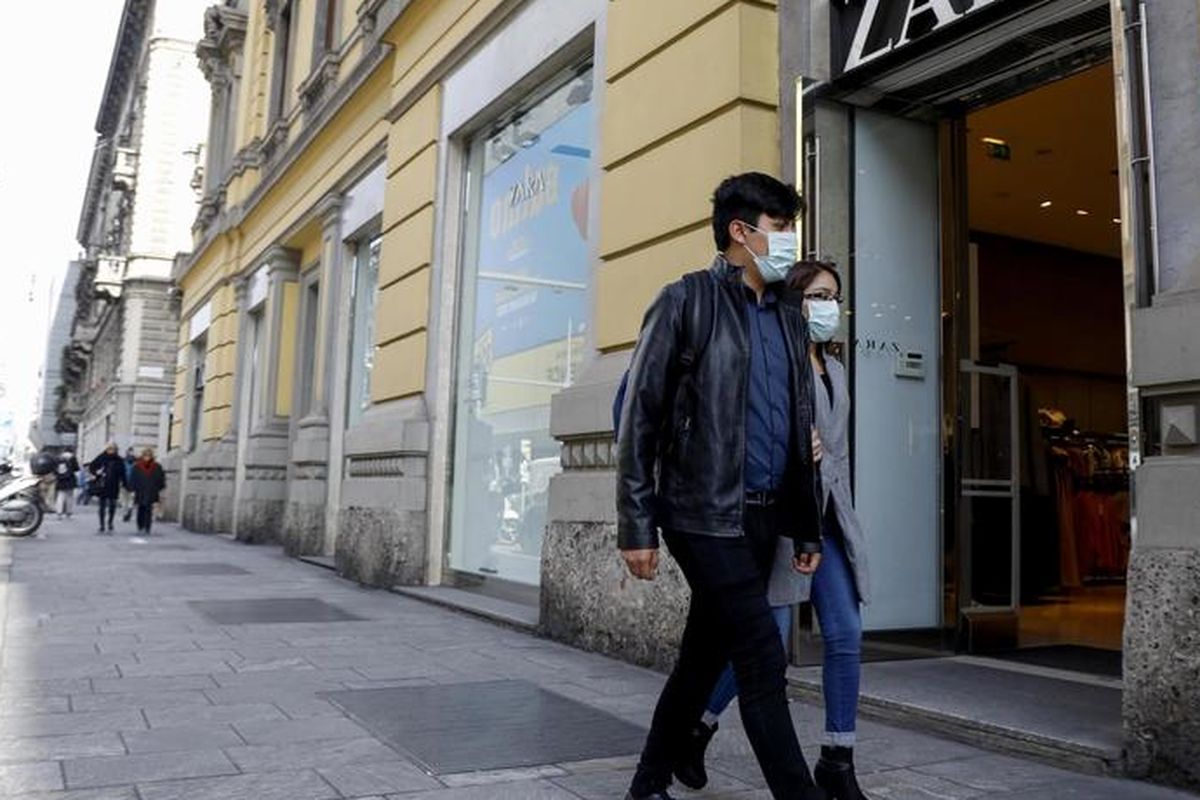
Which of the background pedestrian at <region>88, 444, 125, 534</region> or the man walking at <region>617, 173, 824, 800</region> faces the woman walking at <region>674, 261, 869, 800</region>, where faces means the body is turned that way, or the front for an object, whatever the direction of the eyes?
the background pedestrian

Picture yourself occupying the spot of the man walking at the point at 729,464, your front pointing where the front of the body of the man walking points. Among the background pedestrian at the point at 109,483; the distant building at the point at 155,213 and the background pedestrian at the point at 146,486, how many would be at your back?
3

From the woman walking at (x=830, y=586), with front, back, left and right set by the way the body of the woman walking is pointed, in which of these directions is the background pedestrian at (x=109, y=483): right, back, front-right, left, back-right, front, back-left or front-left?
back

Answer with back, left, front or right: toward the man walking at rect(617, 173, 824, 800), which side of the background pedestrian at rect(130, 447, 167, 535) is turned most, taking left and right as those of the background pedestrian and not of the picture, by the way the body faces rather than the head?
front

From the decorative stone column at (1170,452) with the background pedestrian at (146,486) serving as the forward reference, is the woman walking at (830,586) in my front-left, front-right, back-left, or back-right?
front-left

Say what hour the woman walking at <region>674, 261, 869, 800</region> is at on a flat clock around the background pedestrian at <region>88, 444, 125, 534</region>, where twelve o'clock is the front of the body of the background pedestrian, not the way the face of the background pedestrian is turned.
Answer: The woman walking is roughly at 12 o'clock from the background pedestrian.

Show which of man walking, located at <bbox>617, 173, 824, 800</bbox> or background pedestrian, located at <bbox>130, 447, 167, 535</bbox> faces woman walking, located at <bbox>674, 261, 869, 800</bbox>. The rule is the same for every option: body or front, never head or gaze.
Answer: the background pedestrian

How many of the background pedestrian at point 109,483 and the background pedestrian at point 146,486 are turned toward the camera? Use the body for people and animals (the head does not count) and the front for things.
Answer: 2

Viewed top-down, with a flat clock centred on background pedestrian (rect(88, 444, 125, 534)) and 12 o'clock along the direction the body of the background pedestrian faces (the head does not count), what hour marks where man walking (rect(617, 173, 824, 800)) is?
The man walking is roughly at 12 o'clock from the background pedestrian.

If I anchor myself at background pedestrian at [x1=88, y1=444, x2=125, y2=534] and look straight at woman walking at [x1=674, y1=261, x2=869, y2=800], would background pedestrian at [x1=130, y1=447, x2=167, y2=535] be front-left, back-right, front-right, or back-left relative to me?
front-left

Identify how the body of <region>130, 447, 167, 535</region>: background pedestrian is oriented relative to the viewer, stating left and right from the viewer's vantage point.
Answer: facing the viewer

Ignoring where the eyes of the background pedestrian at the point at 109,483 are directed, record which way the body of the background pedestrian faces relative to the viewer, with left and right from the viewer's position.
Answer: facing the viewer

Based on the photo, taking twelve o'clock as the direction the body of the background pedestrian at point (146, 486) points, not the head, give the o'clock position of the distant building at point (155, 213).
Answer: The distant building is roughly at 6 o'clock from the background pedestrian.
